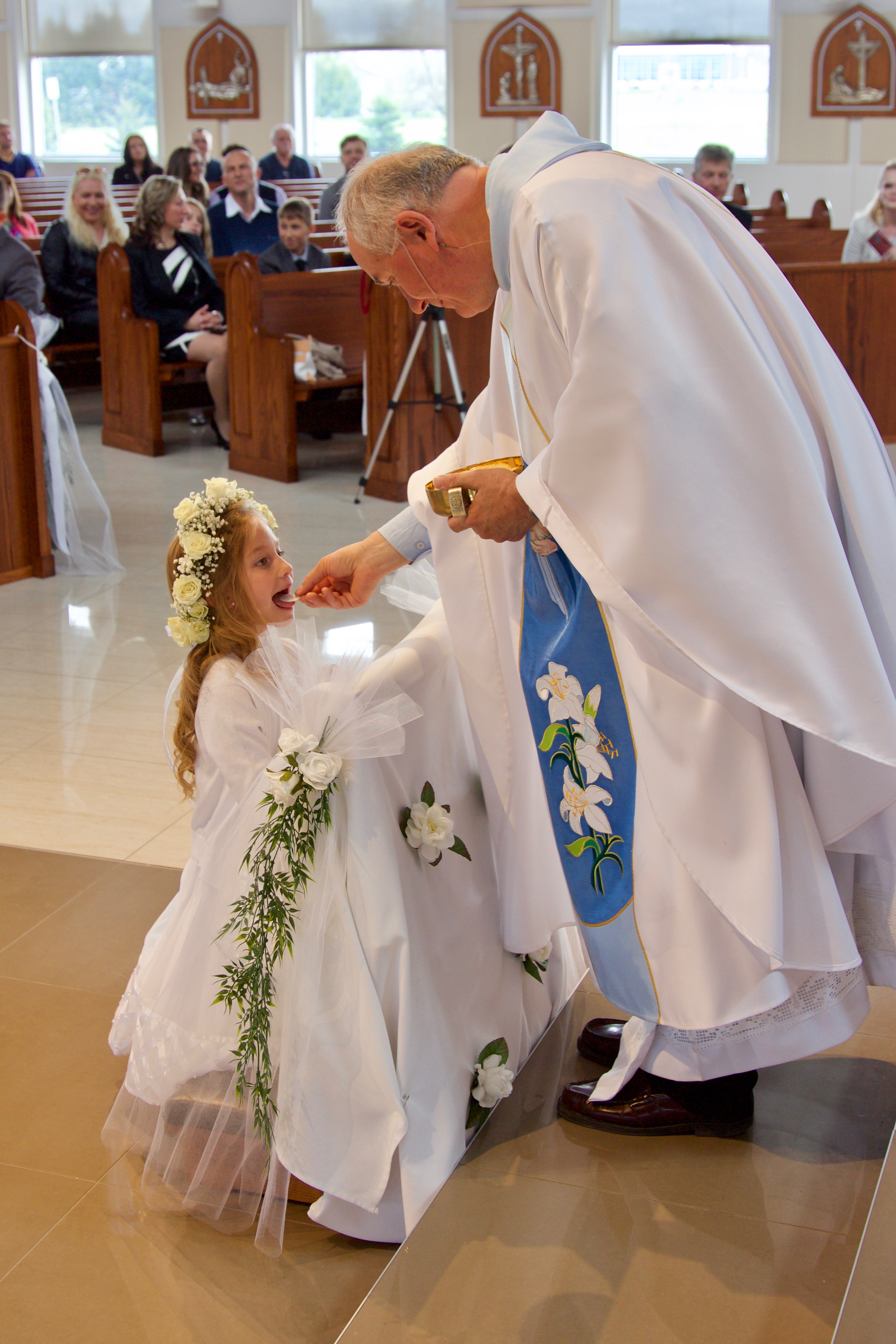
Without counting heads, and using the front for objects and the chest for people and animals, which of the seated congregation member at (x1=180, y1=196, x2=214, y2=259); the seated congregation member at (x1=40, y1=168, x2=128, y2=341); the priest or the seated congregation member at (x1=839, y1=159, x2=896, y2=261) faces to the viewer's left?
the priest

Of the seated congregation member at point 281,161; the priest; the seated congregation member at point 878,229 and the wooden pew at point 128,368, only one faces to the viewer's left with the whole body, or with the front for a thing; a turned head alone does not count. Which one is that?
the priest

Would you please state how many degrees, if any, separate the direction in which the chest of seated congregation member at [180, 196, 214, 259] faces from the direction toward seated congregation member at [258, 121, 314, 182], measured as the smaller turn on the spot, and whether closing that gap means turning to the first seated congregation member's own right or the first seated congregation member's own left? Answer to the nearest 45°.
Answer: approximately 135° to the first seated congregation member's own left

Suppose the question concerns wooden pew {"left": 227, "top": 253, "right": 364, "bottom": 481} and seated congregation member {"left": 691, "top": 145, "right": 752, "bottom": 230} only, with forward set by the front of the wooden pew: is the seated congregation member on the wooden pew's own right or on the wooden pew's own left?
on the wooden pew's own left

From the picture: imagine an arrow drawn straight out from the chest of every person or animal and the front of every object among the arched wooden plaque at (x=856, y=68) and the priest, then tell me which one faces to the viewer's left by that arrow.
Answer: the priest

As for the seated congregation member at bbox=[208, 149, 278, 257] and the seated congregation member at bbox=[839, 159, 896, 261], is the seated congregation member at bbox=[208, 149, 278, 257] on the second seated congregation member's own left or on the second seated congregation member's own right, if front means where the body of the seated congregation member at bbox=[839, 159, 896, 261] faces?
on the second seated congregation member's own right

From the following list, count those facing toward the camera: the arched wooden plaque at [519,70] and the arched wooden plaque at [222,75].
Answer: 2

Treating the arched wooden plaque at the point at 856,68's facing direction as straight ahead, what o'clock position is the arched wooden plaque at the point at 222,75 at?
the arched wooden plaque at the point at 222,75 is roughly at 3 o'clock from the arched wooden plaque at the point at 856,68.

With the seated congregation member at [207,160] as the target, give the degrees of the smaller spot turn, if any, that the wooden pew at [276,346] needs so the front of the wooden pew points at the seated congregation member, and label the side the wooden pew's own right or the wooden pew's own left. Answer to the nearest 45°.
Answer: approximately 135° to the wooden pew's own left

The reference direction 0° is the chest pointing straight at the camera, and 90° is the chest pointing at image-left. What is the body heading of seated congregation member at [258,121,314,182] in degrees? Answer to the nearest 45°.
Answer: approximately 0°

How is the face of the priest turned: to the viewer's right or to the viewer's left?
to the viewer's left
